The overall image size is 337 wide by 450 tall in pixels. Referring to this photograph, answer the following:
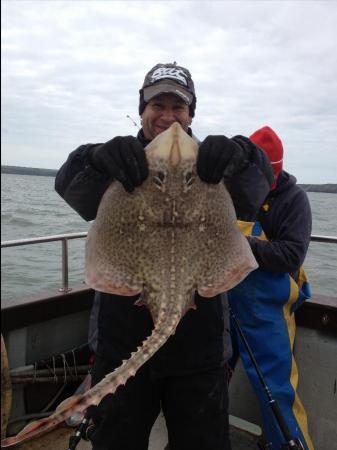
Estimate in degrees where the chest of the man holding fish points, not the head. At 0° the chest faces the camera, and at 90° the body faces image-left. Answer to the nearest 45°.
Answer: approximately 0°

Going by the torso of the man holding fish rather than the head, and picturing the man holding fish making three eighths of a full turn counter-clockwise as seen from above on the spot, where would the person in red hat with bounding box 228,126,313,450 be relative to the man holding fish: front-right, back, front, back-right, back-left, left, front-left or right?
front

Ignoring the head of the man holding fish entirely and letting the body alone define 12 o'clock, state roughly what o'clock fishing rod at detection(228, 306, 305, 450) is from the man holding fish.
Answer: The fishing rod is roughly at 8 o'clock from the man holding fish.
